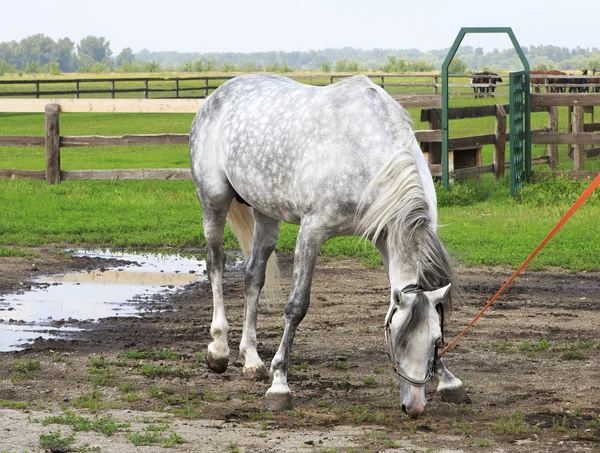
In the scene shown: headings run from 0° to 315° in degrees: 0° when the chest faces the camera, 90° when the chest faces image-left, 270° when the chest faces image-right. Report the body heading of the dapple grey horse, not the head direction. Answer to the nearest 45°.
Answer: approximately 315°

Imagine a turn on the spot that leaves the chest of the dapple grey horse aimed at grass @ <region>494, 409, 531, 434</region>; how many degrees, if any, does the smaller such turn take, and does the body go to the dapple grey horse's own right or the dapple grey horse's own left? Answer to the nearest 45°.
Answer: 0° — it already faces it

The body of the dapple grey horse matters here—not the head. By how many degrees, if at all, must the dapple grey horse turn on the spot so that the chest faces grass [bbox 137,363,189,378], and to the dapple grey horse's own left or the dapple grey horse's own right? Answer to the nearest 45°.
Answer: approximately 180°

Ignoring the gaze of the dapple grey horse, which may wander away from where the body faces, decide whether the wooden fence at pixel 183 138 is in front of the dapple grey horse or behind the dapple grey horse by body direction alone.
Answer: behind

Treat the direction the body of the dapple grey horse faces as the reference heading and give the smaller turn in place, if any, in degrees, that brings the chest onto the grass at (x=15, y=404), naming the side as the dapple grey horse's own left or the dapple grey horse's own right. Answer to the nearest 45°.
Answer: approximately 135° to the dapple grey horse's own right

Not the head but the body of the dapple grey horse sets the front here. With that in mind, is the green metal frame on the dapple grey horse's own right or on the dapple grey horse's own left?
on the dapple grey horse's own left
